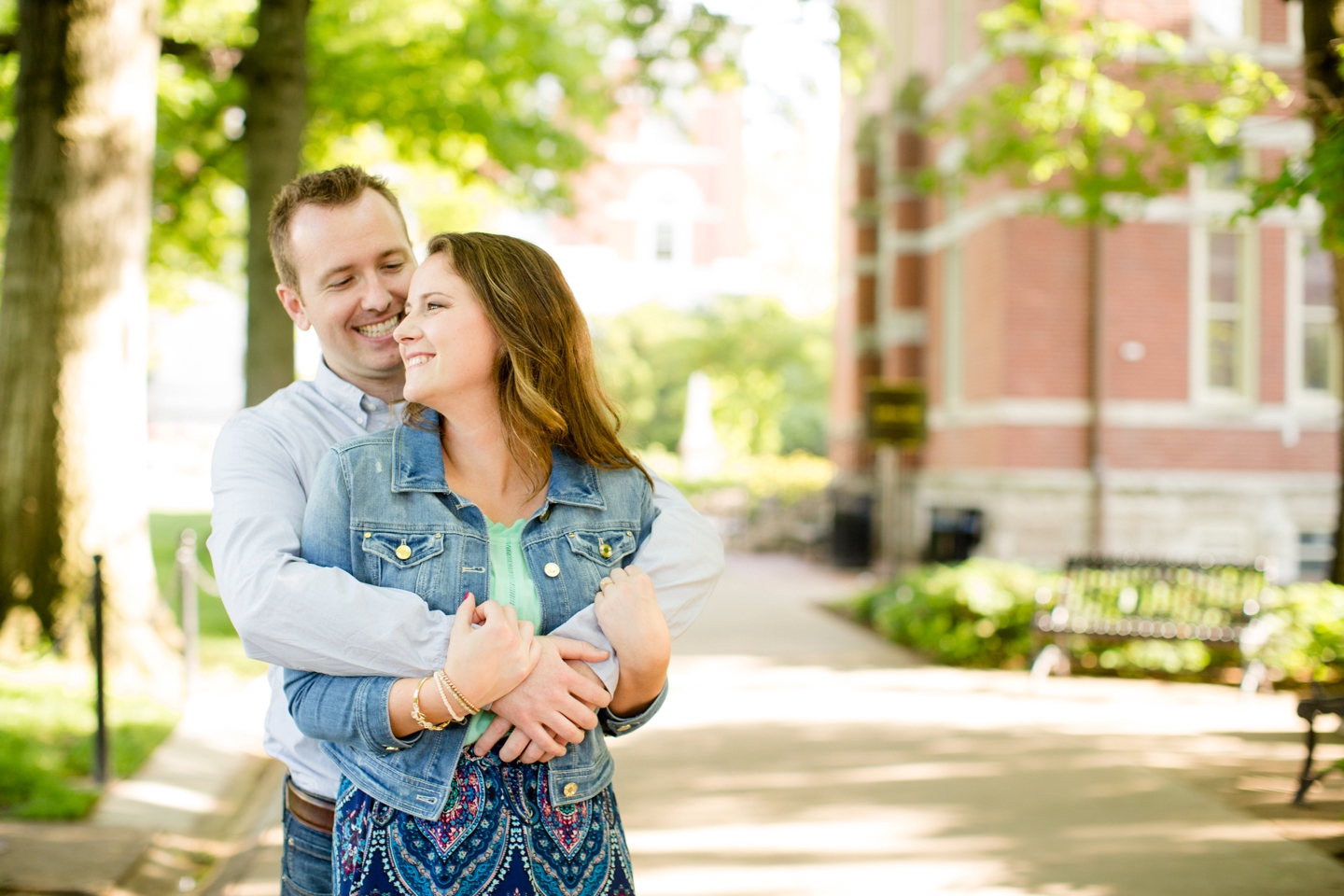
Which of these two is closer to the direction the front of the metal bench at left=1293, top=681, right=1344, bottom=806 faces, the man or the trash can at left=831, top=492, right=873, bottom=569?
the man

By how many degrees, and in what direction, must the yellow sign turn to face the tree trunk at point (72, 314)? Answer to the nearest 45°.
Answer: approximately 45° to its right

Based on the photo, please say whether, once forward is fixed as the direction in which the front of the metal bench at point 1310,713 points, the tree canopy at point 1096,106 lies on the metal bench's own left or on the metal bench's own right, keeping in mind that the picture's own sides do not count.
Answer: on the metal bench's own right

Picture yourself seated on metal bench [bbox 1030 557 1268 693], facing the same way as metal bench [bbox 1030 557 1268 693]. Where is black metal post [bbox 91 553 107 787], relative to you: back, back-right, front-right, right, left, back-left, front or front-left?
front-right

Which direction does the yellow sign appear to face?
toward the camera

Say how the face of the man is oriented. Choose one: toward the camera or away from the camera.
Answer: toward the camera

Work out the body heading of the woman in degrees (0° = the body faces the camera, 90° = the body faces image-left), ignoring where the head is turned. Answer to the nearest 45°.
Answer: approximately 0°
